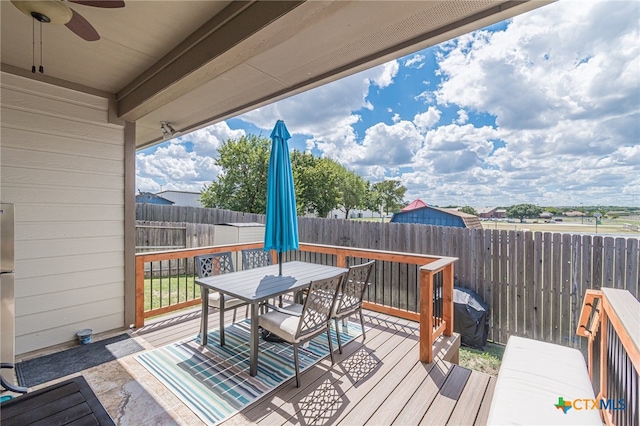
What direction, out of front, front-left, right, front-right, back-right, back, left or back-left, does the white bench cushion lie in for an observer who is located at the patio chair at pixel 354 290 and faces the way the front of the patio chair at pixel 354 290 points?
back

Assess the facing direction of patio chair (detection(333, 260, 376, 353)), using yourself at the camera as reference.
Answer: facing away from the viewer and to the left of the viewer

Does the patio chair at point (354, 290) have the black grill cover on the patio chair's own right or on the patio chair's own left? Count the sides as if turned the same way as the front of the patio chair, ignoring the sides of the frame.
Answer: on the patio chair's own right

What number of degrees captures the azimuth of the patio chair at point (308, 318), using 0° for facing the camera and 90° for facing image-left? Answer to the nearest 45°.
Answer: approximately 135°

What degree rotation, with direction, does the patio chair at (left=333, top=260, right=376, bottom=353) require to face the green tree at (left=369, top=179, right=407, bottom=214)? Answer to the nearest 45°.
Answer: approximately 45° to its right
